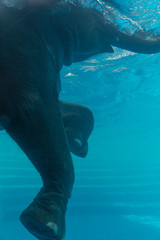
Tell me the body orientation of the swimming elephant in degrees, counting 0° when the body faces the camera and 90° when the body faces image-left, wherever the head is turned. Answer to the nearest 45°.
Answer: approximately 270°
